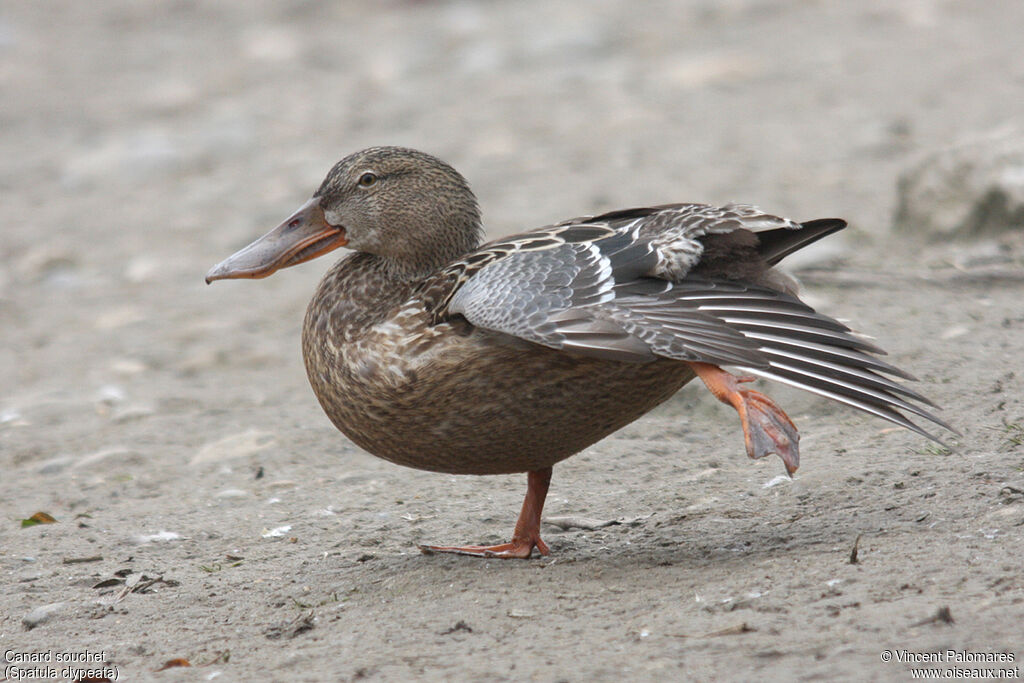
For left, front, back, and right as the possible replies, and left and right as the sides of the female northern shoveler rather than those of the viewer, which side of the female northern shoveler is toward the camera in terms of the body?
left

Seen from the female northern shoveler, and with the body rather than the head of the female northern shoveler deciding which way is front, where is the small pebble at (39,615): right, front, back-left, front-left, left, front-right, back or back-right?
front
